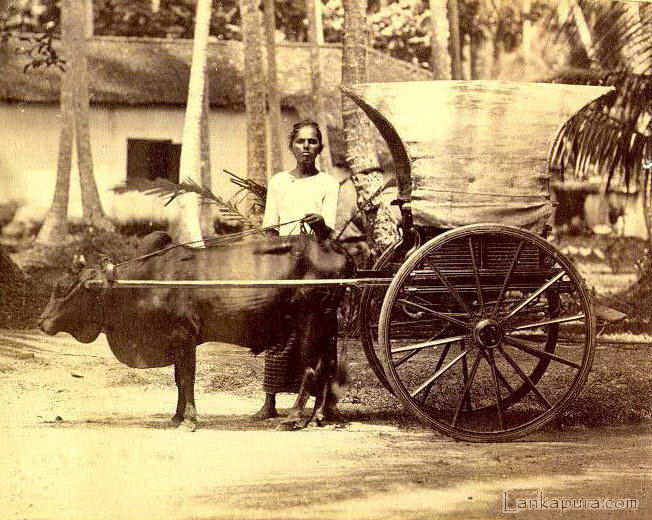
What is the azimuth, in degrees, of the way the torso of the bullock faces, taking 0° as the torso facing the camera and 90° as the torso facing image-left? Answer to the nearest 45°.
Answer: approximately 90°

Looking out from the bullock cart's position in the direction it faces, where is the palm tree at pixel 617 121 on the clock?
The palm tree is roughly at 4 o'clock from the bullock cart.

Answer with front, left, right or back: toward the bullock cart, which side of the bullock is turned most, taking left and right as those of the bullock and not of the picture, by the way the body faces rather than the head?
back

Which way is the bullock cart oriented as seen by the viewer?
to the viewer's left

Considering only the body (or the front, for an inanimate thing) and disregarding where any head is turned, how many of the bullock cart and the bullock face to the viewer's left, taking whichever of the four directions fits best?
2

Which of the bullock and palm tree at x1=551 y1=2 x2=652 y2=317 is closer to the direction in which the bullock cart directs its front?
the bullock

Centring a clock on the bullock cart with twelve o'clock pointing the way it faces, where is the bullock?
The bullock is roughly at 12 o'clock from the bullock cart.
